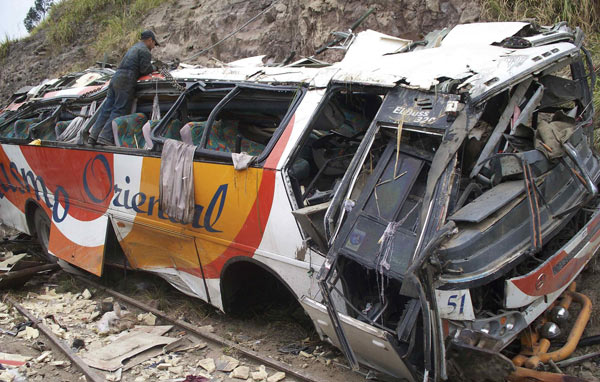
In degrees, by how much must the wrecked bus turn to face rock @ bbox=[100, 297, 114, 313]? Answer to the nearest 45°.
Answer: approximately 180°

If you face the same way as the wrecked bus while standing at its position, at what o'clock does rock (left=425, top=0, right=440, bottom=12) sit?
The rock is roughly at 8 o'clock from the wrecked bus.

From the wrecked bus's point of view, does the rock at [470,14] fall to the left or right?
on its left

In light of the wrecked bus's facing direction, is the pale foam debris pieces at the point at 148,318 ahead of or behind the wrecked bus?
behind

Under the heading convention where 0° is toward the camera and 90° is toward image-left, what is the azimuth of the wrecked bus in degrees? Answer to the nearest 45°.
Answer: approximately 315°

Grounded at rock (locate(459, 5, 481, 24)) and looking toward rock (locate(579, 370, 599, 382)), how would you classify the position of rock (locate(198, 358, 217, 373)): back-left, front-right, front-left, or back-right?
front-right
